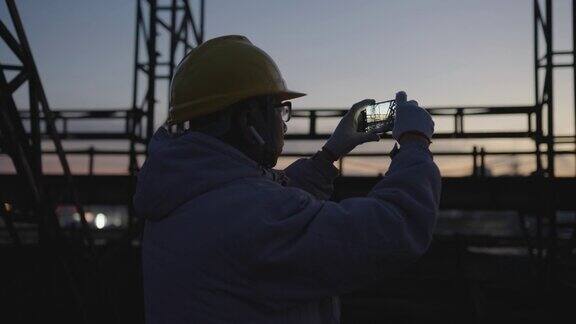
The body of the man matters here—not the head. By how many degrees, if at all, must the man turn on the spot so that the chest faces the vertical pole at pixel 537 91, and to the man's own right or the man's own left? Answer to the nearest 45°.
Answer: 0° — they already face it

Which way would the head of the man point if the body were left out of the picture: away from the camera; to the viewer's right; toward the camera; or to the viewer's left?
to the viewer's right

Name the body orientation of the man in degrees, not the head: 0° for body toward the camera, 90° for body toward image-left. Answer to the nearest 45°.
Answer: approximately 225°

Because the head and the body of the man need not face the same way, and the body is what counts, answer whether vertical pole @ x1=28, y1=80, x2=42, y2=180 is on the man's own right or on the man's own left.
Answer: on the man's own left

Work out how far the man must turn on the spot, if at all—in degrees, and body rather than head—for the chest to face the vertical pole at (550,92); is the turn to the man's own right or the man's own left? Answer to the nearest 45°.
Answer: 0° — they already face it
